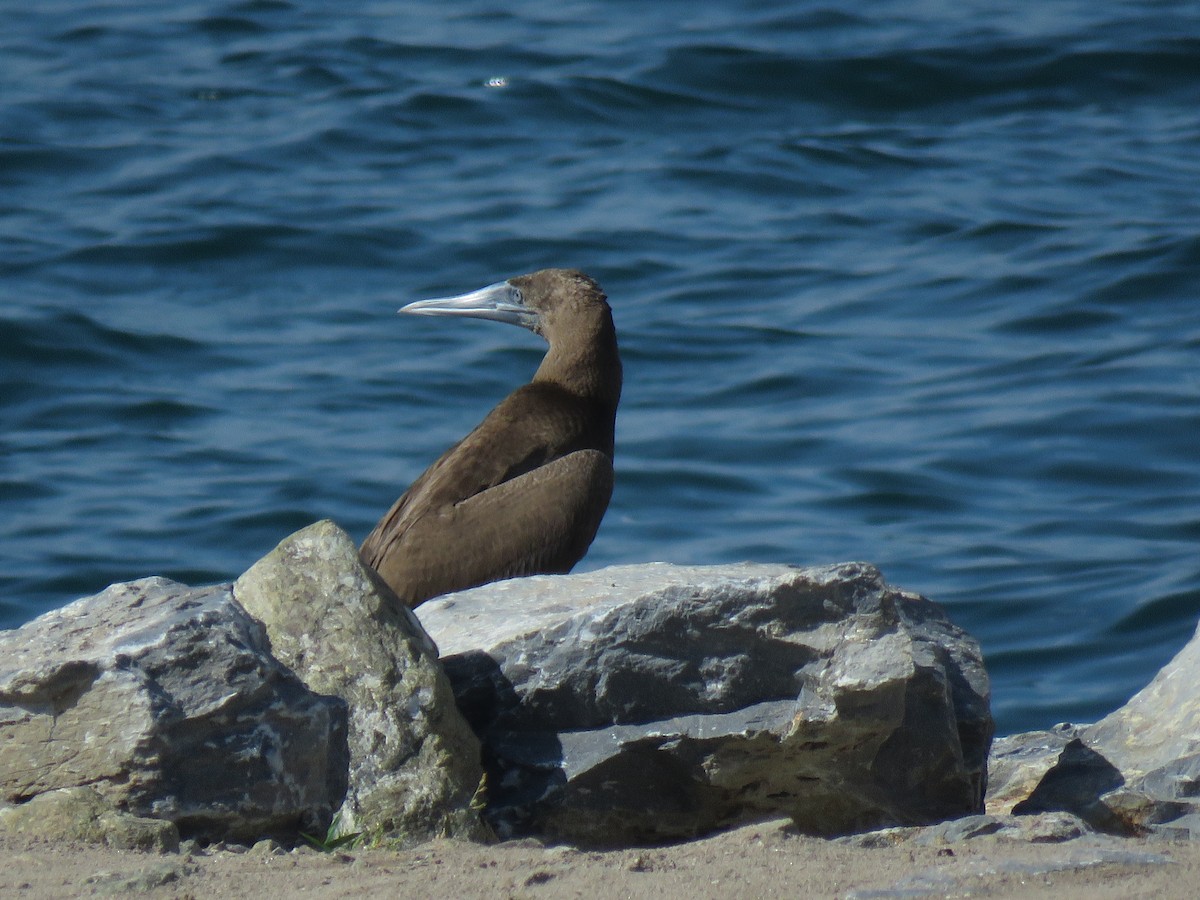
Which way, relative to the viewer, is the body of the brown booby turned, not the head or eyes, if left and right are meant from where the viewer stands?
facing away from the viewer and to the right of the viewer

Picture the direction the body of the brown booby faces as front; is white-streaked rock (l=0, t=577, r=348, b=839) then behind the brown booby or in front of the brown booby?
behind

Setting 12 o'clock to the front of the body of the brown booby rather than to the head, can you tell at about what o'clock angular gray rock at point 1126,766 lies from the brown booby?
The angular gray rock is roughly at 3 o'clock from the brown booby.

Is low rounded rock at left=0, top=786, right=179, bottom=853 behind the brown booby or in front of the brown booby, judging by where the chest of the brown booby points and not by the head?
behind

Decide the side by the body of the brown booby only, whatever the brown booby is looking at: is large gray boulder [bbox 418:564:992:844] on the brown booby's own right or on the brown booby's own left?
on the brown booby's own right

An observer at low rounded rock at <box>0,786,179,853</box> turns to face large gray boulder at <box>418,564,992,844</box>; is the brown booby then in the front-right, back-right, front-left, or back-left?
front-left
